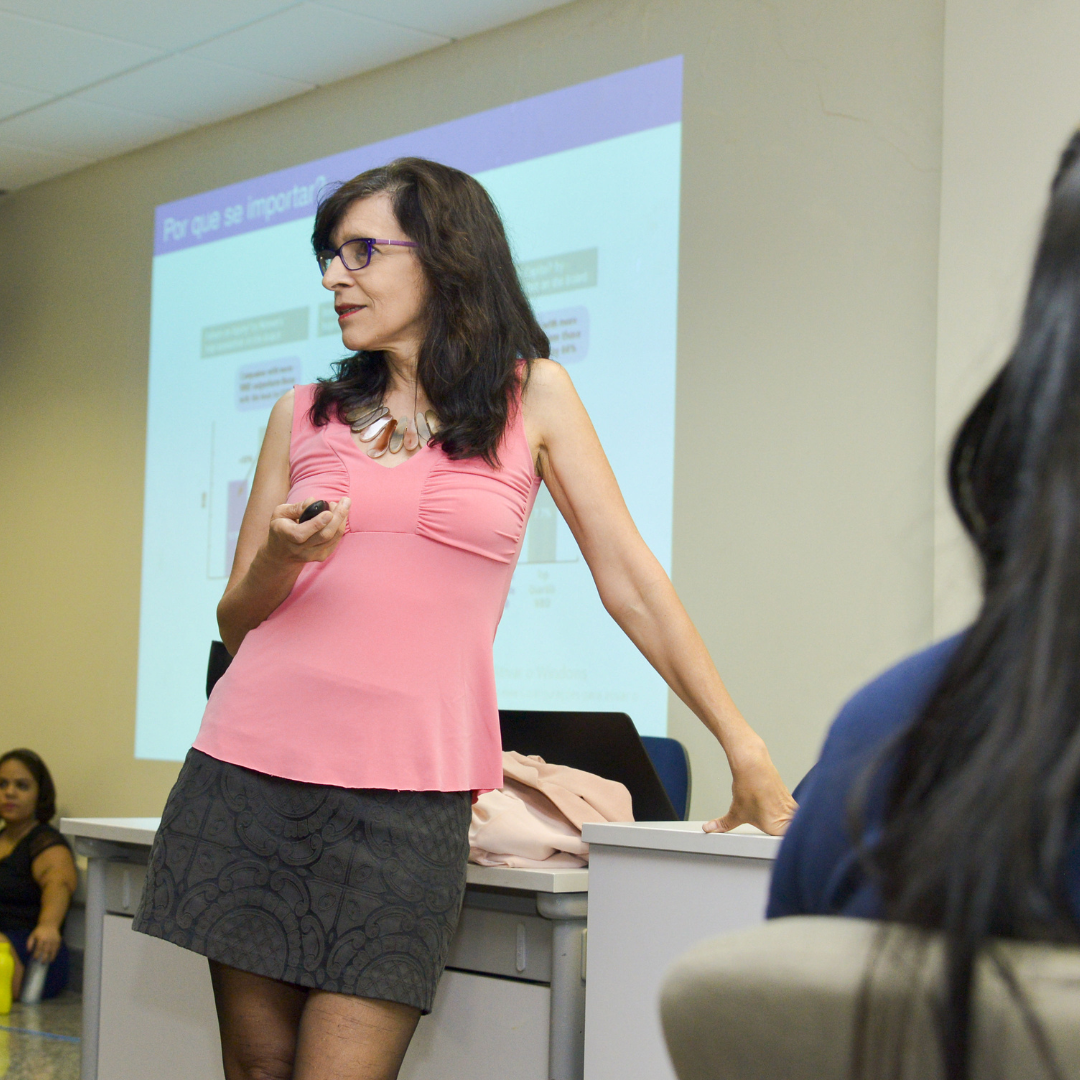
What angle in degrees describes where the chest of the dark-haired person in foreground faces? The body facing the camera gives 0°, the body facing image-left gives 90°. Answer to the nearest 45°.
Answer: approximately 180°

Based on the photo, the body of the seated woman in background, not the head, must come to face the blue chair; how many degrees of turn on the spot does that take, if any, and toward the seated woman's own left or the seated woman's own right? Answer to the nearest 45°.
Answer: approximately 90° to the seated woman's own left

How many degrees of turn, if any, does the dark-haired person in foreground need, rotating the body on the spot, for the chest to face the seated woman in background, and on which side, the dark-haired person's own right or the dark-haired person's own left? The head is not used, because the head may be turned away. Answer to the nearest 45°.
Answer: approximately 45° to the dark-haired person's own left

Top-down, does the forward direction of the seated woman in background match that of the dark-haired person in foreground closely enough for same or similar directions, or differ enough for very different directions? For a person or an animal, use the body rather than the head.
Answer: very different directions

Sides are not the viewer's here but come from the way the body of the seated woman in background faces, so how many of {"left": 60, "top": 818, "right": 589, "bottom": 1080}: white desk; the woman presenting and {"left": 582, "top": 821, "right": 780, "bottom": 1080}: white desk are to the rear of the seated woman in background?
0

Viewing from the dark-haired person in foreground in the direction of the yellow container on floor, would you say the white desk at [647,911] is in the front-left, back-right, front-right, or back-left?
front-right

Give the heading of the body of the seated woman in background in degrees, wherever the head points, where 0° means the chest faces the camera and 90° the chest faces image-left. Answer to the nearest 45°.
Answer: approximately 45°

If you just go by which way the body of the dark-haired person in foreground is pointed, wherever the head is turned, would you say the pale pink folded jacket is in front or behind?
in front

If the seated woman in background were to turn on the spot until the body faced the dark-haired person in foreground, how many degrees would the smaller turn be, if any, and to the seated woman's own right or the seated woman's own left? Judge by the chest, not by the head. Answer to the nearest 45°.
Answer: approximately 45° to the seated woman's own left

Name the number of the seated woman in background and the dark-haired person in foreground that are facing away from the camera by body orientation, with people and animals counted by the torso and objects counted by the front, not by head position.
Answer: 1

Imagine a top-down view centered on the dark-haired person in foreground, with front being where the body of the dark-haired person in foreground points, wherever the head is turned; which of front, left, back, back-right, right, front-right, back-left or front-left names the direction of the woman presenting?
front-left

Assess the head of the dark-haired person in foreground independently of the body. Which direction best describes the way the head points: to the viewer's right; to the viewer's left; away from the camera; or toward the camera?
away from the camera

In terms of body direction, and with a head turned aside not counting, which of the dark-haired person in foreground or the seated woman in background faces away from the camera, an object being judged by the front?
the dark-haired person in foreground

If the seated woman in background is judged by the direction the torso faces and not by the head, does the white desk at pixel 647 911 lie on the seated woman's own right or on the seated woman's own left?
on the seated woman's own left

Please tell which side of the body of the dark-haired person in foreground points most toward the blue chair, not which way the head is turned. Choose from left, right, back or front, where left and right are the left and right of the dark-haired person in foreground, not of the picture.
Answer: front
